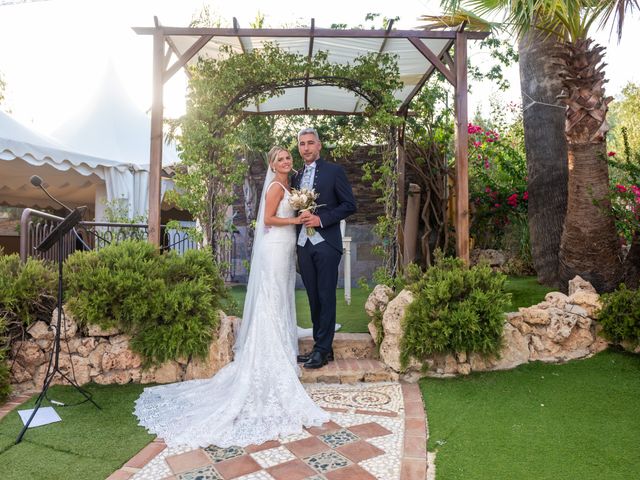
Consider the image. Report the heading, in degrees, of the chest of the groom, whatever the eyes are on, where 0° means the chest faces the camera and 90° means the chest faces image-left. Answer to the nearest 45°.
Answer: approximately 45°

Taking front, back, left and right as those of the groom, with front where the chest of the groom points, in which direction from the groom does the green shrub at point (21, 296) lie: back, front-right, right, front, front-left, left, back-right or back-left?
front-right

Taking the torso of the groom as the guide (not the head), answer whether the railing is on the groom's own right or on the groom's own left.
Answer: on the groom's own right

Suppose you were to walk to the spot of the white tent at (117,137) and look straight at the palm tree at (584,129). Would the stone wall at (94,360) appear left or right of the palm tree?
right

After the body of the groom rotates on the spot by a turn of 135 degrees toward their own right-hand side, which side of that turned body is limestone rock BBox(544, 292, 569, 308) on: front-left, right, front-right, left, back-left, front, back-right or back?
right

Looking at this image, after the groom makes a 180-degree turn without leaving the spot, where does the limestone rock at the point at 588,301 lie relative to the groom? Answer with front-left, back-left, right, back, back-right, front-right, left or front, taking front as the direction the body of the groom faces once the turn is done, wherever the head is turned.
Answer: front-right

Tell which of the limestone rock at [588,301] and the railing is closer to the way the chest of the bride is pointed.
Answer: the limestone rock
